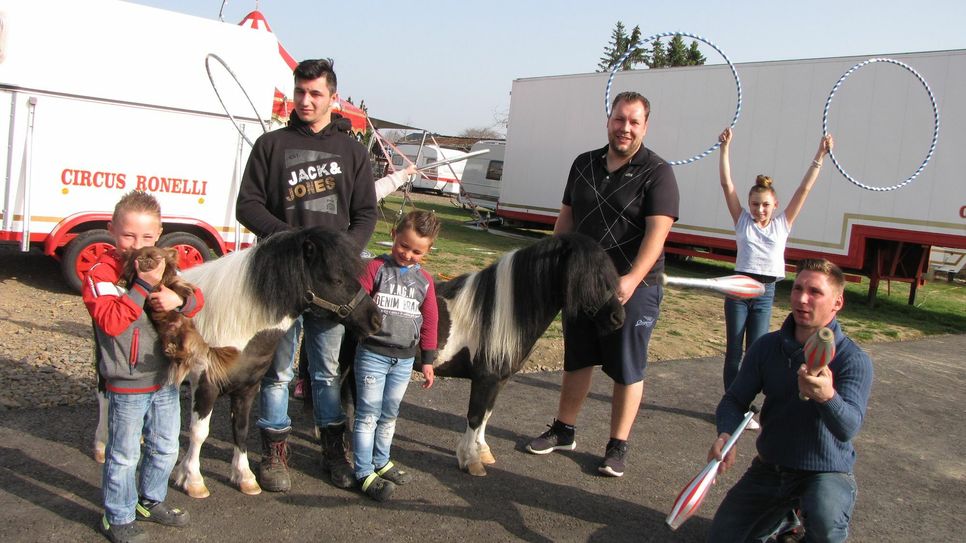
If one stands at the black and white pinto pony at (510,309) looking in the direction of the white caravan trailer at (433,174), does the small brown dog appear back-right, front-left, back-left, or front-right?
back-left

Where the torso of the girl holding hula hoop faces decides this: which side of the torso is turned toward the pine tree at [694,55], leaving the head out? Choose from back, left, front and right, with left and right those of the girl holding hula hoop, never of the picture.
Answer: back

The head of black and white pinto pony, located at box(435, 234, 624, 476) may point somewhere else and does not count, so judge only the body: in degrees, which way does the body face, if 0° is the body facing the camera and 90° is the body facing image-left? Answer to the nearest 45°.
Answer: approximately 270°

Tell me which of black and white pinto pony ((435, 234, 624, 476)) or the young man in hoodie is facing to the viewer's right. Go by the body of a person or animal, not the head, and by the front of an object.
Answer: the black and white pinto pony

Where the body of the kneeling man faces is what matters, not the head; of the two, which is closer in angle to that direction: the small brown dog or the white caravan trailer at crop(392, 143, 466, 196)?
the small brown dog

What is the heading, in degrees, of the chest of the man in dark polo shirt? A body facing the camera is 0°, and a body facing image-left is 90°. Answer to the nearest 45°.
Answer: approximately 45°
